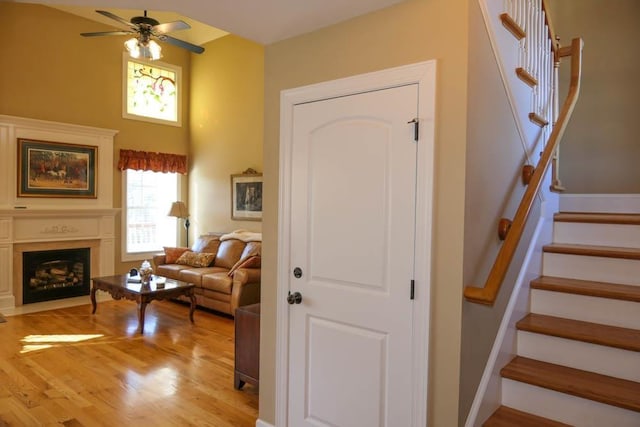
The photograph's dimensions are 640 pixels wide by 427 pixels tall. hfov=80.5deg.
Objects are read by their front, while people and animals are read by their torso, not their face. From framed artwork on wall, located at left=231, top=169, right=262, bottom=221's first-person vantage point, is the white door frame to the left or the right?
on its left

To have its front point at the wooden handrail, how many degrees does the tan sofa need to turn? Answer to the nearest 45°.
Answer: approximately 45° to its left

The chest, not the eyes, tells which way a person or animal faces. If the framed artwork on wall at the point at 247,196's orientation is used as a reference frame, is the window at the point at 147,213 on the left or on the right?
on its right

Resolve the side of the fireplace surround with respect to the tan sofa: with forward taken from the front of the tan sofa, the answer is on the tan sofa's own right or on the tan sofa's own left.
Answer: on the tan sofa's own right

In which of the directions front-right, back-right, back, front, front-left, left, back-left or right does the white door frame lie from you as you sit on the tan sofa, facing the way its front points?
front-left

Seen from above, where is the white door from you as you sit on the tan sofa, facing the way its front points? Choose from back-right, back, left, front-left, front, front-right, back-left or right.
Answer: front-left

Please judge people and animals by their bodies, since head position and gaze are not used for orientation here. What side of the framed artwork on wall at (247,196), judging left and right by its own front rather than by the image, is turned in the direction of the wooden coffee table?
front

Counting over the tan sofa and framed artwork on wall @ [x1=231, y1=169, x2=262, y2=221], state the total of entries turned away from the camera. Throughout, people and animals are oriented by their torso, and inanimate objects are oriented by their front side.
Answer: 0

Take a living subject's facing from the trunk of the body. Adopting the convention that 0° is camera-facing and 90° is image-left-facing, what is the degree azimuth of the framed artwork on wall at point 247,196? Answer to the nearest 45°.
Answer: approximately 45°

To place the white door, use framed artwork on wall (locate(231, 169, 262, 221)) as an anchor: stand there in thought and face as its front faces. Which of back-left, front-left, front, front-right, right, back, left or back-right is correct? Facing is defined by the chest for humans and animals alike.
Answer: front-left
